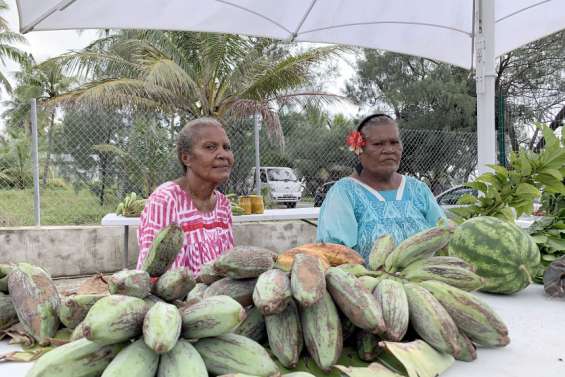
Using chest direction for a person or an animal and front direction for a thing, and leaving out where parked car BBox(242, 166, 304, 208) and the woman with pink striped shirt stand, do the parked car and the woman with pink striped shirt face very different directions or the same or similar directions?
same or similar directions

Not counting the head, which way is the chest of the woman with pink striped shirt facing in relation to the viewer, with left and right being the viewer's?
facing the viewer and to the right of the viewer

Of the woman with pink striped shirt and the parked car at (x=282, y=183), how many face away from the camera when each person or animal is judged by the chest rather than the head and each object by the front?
0

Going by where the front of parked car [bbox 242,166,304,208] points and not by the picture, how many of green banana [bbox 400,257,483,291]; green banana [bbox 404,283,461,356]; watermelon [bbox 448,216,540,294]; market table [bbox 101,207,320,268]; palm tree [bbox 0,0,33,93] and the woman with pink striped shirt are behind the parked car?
1

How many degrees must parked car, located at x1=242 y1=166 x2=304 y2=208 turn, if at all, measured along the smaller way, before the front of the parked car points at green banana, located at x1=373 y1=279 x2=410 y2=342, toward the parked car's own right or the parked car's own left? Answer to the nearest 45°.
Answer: approximately 45° to the parked car's own right

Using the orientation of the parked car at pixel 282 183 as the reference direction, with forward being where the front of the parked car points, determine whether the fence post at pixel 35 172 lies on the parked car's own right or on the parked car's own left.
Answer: on the parked car's own right

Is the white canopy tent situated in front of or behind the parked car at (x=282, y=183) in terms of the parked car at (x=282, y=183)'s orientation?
in front

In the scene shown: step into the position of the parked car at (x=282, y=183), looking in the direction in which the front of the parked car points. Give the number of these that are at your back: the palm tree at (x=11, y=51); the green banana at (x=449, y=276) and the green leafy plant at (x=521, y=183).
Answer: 1

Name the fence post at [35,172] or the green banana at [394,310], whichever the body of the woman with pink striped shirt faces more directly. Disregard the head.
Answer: the green banana
